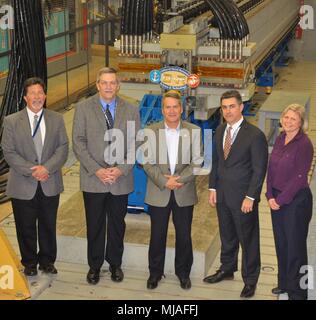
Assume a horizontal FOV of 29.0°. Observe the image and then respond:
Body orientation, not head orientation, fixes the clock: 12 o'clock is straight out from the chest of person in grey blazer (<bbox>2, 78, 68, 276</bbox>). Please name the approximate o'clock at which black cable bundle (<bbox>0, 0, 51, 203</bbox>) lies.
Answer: The black cable bundle is roughly at 6 o'clock from the person in grey blazer.

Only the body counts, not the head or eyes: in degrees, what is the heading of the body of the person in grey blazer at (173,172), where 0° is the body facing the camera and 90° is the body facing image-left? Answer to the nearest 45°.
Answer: approximately 0°

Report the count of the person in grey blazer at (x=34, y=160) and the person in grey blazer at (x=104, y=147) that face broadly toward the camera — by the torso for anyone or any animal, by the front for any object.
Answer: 2

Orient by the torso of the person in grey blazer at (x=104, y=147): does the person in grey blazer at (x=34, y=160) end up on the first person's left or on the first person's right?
on the first person's right

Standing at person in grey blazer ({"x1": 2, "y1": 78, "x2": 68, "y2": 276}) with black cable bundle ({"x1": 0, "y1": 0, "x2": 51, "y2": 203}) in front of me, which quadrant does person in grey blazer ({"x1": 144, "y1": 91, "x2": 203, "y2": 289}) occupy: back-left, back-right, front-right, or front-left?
back-right
